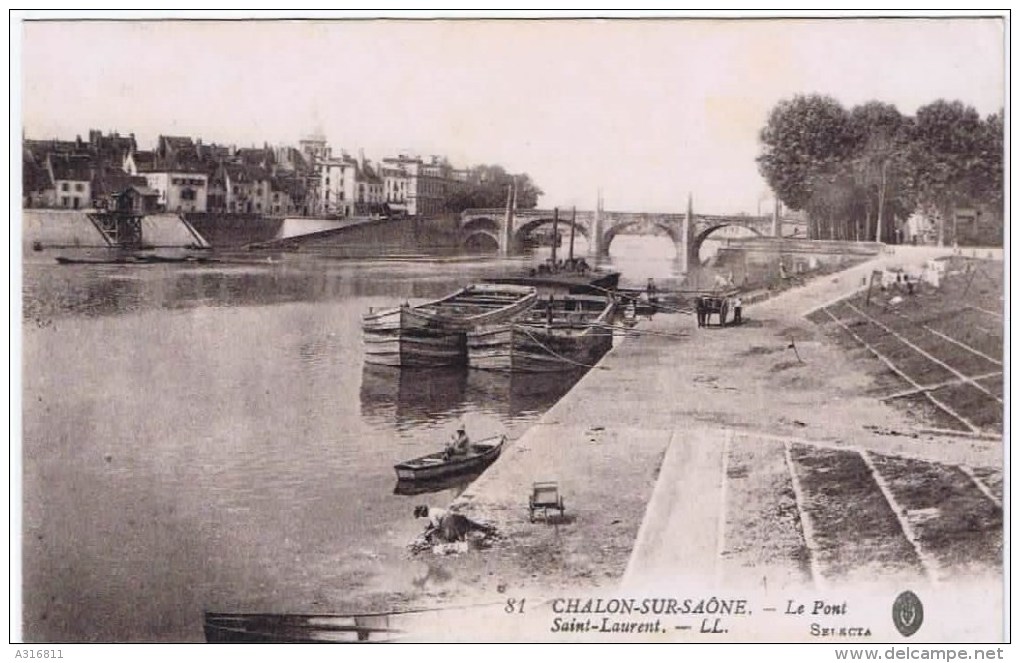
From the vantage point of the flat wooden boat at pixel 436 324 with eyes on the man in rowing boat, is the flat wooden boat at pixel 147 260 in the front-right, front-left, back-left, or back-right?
back-right

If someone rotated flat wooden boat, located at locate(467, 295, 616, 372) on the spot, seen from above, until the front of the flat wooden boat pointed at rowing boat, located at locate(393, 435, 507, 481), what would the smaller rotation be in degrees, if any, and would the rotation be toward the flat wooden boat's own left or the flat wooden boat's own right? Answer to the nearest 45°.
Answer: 0° — it already faces it

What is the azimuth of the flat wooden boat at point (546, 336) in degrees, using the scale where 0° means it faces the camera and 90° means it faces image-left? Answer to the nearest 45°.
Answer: approximately 45°
